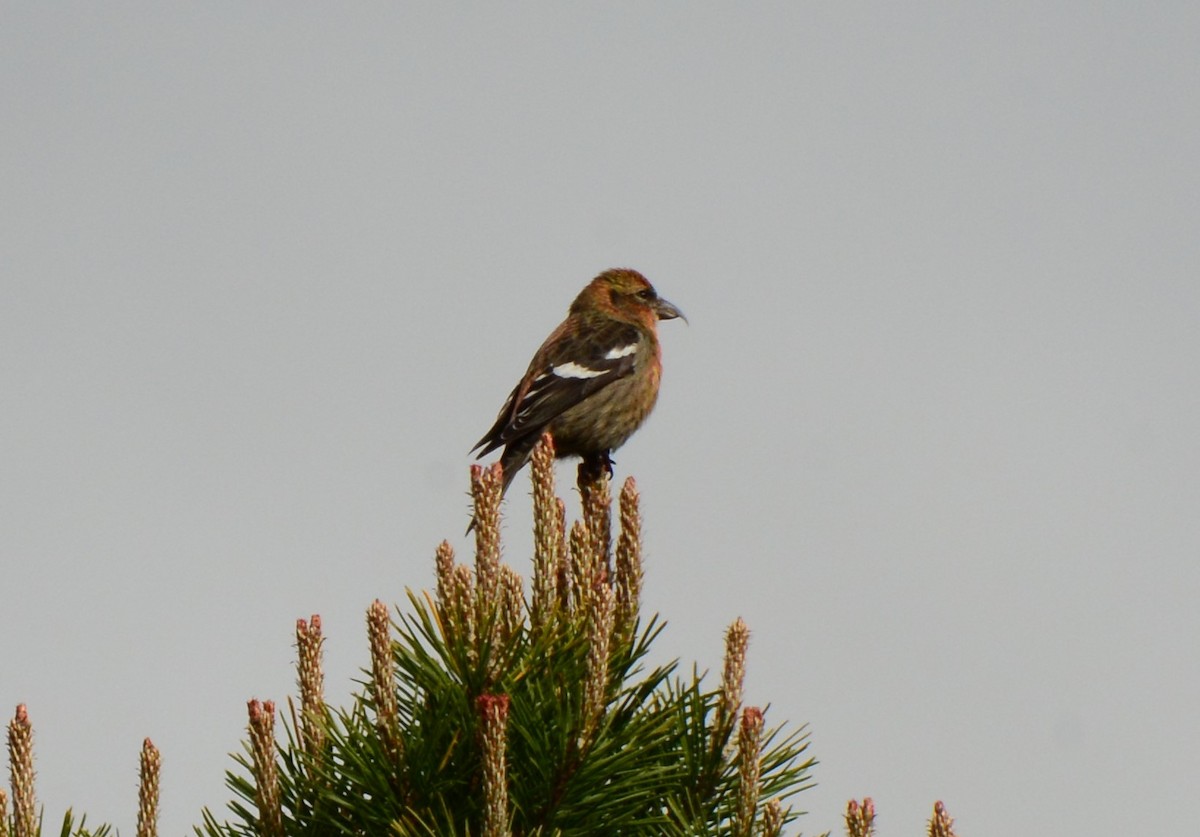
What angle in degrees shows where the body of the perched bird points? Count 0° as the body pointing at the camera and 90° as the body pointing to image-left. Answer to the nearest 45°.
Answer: approximately 270°
